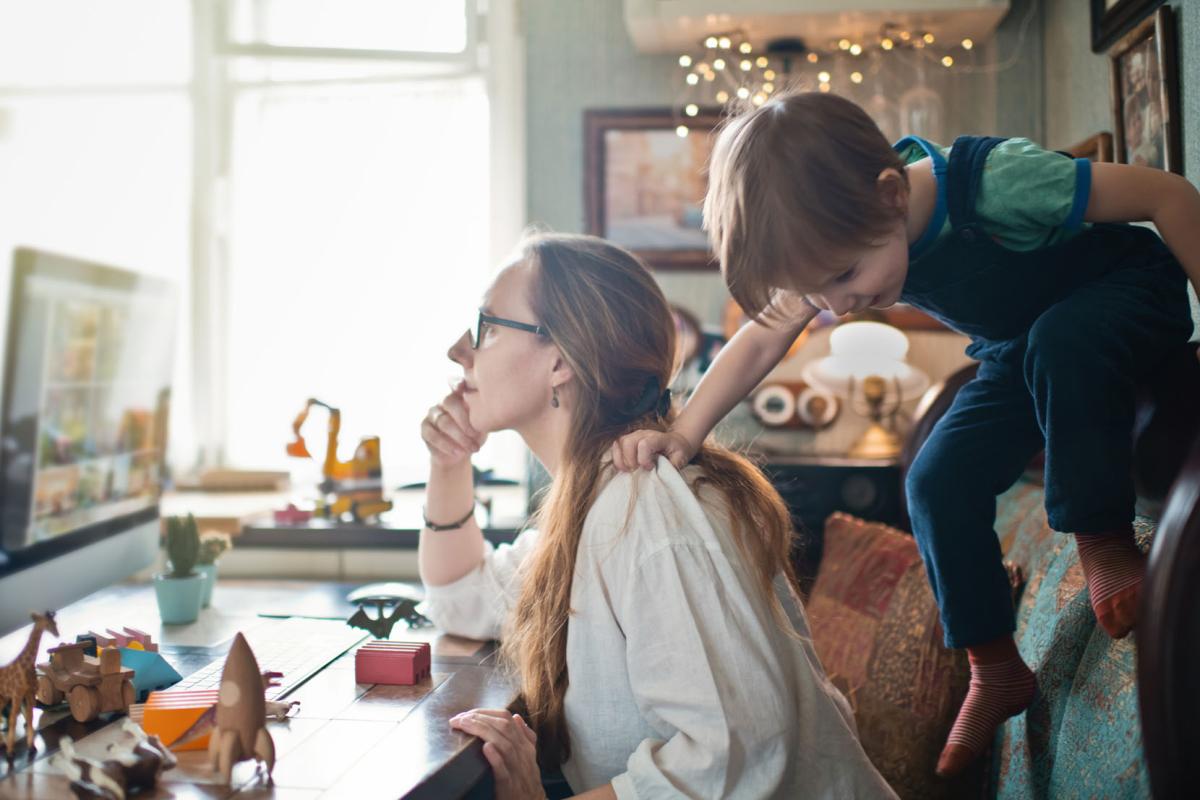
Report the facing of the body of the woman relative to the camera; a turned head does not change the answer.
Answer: to the viewer's left

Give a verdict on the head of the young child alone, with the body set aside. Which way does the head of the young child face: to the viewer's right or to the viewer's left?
to the viewer's left

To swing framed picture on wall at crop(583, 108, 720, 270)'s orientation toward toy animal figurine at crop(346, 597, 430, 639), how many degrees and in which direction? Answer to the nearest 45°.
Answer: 0° — it already faces it

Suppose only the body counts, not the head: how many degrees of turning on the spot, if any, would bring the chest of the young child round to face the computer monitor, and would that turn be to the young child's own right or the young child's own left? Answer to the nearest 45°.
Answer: approximately 45° to the young child's own right

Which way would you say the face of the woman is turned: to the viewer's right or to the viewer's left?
to the viewer's left

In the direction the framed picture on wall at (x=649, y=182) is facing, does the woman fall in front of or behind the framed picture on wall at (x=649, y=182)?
in front

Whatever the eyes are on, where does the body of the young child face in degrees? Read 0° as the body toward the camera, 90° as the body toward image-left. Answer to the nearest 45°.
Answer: approximately 45°
